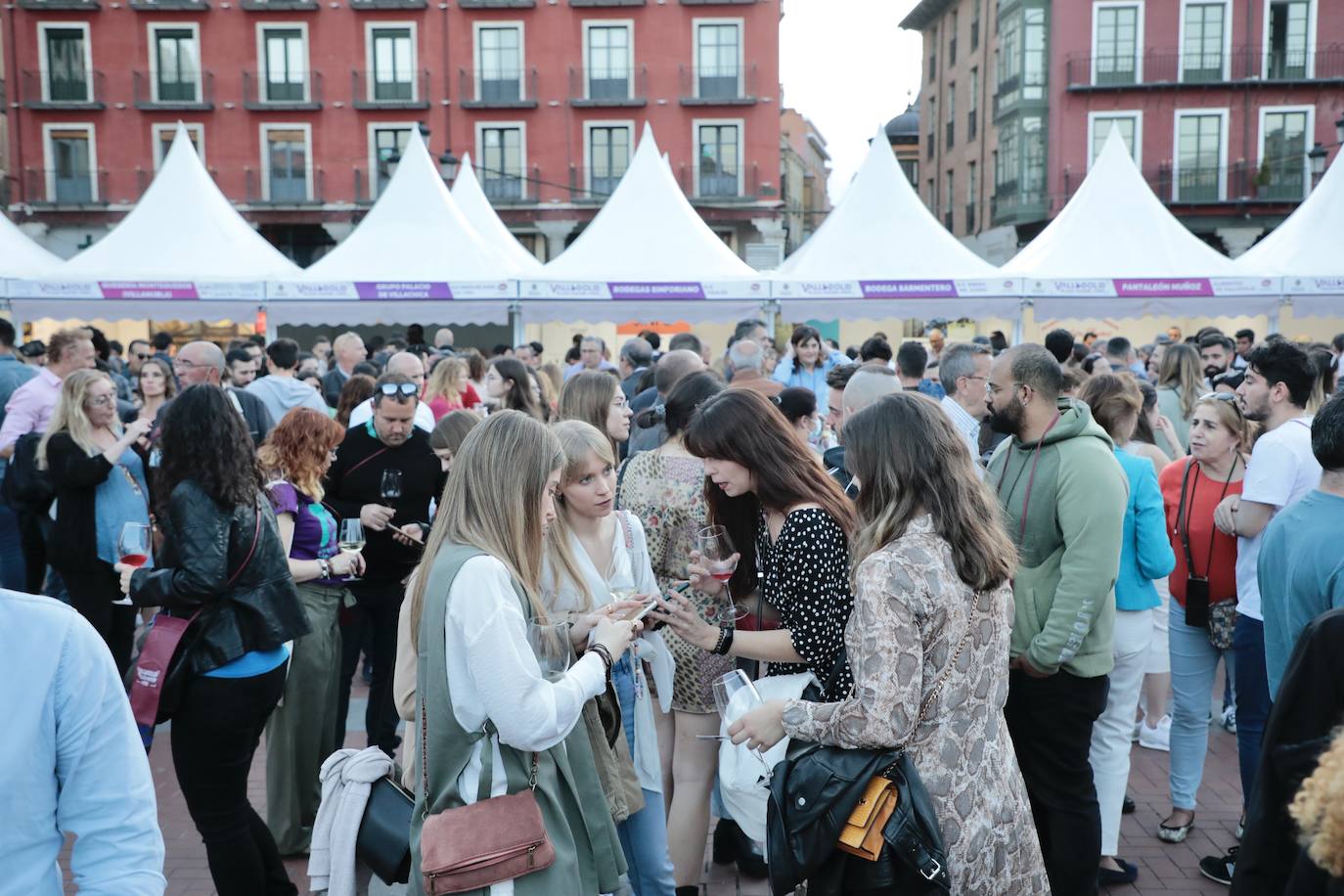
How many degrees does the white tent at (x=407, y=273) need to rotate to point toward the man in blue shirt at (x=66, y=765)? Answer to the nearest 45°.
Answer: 0° — it already faces them

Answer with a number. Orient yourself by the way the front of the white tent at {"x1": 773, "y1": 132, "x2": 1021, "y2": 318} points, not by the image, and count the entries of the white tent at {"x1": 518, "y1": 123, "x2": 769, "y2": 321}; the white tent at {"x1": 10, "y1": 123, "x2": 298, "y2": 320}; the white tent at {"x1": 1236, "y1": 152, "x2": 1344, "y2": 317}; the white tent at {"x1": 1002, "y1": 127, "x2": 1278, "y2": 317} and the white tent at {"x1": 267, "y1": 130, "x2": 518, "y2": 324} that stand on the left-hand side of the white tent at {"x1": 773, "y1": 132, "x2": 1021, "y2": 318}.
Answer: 2

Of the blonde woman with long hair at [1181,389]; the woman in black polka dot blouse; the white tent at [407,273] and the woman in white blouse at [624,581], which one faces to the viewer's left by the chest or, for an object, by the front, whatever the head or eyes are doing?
the woman in black polka dot blouse

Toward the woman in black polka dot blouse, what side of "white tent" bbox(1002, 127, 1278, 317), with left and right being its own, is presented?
front

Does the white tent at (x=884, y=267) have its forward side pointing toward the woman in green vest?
yes

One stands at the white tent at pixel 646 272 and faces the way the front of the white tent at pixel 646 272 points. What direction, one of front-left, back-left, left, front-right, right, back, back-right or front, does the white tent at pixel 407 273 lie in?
right

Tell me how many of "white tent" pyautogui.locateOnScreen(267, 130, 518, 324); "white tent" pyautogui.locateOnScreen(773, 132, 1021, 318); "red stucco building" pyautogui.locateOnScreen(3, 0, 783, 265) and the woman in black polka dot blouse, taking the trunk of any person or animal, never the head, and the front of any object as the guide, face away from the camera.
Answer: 0

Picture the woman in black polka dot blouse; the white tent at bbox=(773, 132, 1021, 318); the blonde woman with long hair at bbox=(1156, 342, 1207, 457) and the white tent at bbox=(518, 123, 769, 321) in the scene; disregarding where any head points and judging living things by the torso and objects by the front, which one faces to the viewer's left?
the woman in black polka dot blouse

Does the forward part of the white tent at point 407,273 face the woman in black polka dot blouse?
yes

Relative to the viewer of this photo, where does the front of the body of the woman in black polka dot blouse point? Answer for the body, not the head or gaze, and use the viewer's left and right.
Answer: facing to the left of the viewer

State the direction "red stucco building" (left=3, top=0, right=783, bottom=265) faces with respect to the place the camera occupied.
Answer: facing the viewer

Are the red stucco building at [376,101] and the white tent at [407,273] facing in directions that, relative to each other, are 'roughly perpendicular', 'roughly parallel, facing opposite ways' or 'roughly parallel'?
roughly parallel

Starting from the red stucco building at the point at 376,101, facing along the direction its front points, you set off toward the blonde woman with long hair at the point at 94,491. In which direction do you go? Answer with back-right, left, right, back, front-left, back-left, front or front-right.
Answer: front

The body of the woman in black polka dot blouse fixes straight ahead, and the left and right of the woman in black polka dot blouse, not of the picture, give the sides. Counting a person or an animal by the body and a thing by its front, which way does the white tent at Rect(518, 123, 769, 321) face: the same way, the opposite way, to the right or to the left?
to the left

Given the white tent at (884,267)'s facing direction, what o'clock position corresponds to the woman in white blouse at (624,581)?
The woman in white blouse is roughly at 12 o'clock from the white tent.

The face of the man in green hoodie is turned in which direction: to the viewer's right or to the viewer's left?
to the viewer's left

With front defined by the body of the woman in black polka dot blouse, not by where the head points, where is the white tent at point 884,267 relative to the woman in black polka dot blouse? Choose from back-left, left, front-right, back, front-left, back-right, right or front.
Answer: right
